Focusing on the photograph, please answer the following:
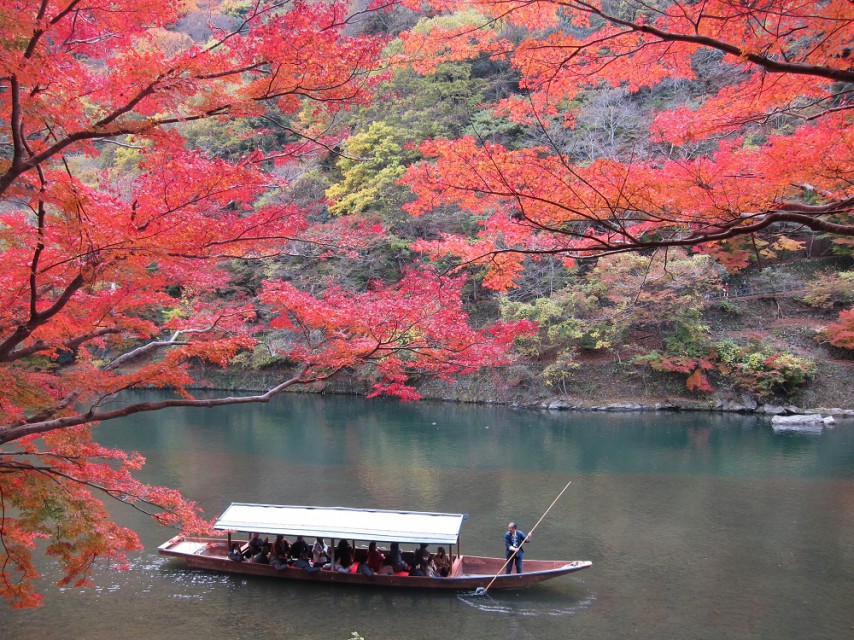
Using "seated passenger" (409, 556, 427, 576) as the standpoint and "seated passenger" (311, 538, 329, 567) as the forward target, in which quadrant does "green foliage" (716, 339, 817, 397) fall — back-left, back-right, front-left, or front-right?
back-right

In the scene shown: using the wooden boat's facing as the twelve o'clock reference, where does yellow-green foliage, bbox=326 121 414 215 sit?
The yellow-green foliage is roughly at 9 o'clock from the wooden boat.

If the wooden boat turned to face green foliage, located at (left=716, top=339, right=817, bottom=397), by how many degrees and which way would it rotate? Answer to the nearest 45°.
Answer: approximately 45° to its left

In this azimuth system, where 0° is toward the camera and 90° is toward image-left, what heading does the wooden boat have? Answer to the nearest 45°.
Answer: approximately 270°

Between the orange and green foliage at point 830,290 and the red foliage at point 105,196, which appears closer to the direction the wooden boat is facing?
the orange and green foliage

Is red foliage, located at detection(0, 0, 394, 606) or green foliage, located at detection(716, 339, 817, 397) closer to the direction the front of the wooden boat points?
the green foliage
